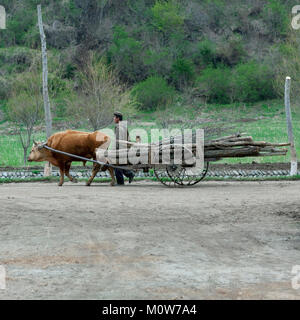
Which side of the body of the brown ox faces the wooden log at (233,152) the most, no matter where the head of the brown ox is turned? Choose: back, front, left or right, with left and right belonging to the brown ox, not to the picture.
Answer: back

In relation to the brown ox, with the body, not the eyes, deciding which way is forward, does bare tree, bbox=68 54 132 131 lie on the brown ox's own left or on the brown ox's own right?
on the brown ox's own right

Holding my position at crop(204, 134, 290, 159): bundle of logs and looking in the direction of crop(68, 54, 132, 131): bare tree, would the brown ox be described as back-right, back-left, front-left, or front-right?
front-left

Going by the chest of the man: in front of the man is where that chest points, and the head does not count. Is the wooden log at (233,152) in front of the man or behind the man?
behind

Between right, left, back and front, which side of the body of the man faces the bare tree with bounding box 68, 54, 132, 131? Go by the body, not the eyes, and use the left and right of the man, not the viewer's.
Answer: right

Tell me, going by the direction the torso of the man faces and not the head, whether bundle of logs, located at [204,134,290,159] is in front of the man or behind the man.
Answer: behind

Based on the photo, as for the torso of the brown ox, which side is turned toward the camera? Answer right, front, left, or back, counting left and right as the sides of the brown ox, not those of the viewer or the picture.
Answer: left

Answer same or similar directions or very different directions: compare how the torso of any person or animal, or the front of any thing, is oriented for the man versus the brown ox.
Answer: same or similar directions

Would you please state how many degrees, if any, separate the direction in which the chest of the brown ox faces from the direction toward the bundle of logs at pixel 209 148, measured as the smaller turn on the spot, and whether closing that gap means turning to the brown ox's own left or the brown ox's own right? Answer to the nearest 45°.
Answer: approximately 135° to the brown ox's own left

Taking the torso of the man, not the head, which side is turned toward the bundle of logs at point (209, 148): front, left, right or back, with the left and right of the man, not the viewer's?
back

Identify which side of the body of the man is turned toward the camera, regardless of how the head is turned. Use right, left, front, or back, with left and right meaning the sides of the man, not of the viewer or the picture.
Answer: left

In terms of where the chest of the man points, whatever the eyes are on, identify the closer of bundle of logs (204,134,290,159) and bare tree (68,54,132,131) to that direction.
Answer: the bare tree

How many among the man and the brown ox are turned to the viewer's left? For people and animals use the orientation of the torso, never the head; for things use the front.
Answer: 2

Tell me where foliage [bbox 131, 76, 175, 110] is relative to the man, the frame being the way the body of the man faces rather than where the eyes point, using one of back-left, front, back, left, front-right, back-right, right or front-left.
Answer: right

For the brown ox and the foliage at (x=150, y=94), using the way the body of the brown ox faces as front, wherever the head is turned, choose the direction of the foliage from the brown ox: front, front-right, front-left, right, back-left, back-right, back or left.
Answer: right
